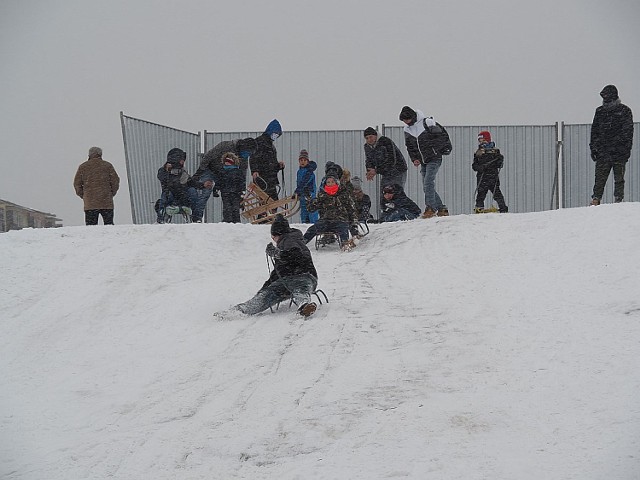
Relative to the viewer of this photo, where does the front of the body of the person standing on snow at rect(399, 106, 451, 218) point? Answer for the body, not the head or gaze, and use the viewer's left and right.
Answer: facing the viewer and to the left of the viewer

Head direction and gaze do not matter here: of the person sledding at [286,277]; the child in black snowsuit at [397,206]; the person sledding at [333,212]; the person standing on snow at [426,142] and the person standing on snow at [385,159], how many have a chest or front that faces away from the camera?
0

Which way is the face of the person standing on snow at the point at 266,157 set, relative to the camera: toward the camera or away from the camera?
toward the camera

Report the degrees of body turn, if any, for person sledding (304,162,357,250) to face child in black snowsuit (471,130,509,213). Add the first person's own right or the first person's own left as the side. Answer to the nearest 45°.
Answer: approximately 135° to the first person's own left

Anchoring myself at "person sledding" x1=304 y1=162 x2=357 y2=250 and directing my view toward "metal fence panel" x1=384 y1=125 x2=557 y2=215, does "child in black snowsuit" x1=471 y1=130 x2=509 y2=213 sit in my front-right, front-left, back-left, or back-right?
front-right

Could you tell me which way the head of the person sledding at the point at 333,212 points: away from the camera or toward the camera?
toward the camera

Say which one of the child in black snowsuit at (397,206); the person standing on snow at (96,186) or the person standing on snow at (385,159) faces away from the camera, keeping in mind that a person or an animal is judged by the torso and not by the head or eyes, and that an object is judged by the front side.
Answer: the person standing on snow at (96,186)

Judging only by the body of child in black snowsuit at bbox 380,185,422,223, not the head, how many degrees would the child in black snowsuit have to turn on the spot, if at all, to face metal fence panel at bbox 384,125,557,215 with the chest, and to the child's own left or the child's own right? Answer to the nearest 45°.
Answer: approximately 180°

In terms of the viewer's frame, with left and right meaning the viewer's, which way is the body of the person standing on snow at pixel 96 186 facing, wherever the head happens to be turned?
facing away from the viewer
